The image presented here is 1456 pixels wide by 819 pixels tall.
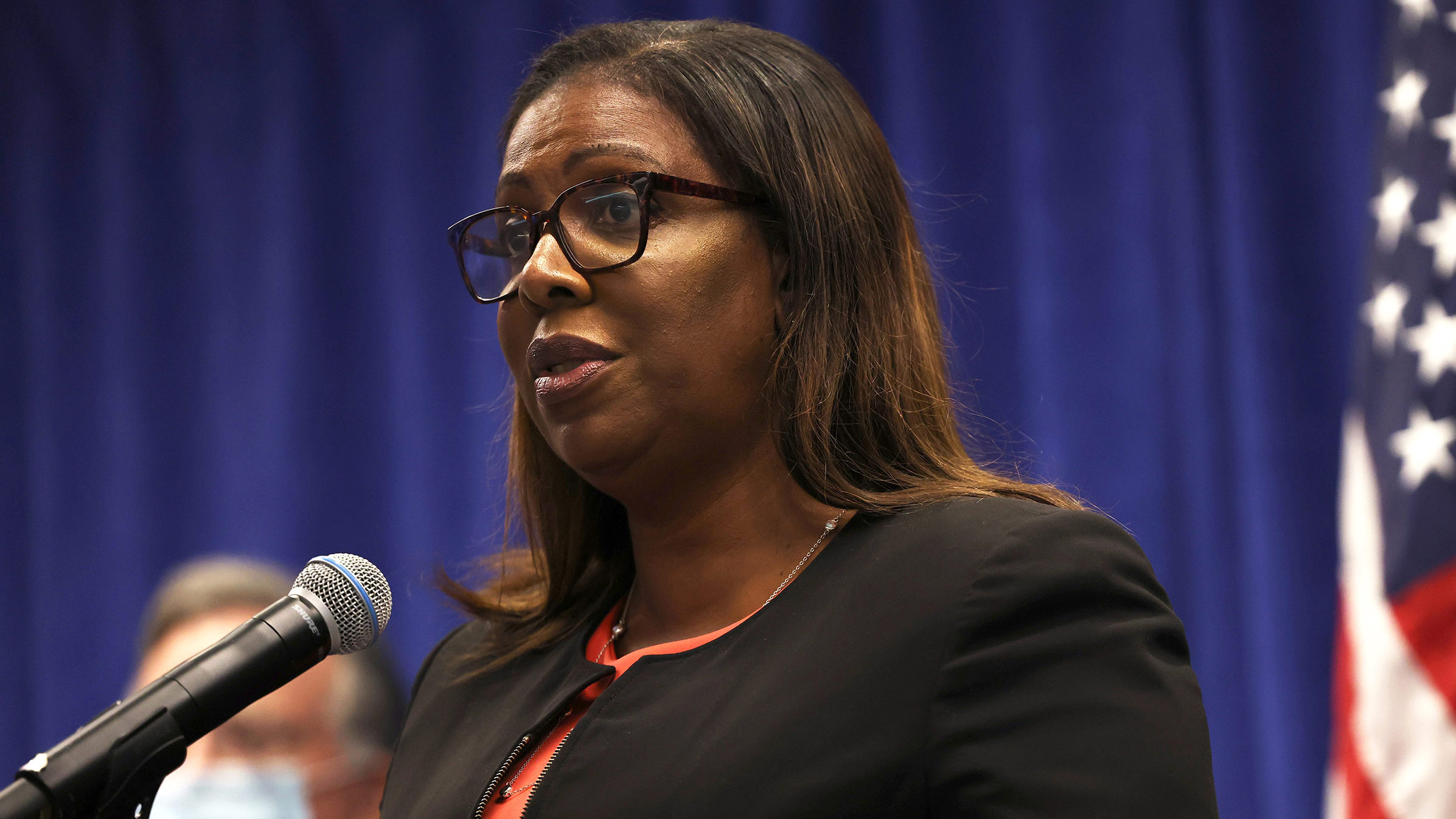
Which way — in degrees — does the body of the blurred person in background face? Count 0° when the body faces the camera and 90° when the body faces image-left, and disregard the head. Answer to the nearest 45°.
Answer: approximately 45°

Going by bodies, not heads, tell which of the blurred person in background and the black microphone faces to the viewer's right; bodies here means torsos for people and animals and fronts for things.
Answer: the black microphone

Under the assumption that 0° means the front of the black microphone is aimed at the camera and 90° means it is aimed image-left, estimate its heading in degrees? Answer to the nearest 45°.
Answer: approximately 270°

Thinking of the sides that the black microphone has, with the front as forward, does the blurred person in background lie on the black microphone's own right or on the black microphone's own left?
on the black microphone's own left

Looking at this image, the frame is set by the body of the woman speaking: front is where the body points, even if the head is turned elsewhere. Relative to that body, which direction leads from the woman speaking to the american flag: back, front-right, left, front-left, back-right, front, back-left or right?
back

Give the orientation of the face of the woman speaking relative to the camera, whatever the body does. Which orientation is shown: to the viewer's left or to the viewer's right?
to the viewer's left

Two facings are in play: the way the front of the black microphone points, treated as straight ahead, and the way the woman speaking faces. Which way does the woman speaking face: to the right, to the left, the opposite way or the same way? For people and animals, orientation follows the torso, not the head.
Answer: the opposite way

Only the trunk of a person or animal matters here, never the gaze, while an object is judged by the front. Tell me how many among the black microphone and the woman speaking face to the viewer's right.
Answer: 1

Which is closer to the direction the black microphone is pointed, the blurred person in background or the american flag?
the american flag

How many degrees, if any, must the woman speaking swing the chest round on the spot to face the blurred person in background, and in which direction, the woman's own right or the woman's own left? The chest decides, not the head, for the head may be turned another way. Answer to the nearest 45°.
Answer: approximately 90° to the woman's own right
